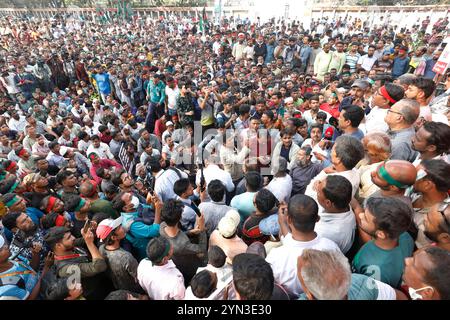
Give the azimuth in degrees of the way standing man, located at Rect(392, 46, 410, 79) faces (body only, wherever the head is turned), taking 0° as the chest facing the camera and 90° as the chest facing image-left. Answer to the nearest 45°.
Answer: approximately 45°

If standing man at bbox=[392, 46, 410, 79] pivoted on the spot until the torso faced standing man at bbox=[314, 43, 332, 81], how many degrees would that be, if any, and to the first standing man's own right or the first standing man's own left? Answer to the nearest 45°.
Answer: approximately 45° to the first standing man's own right
